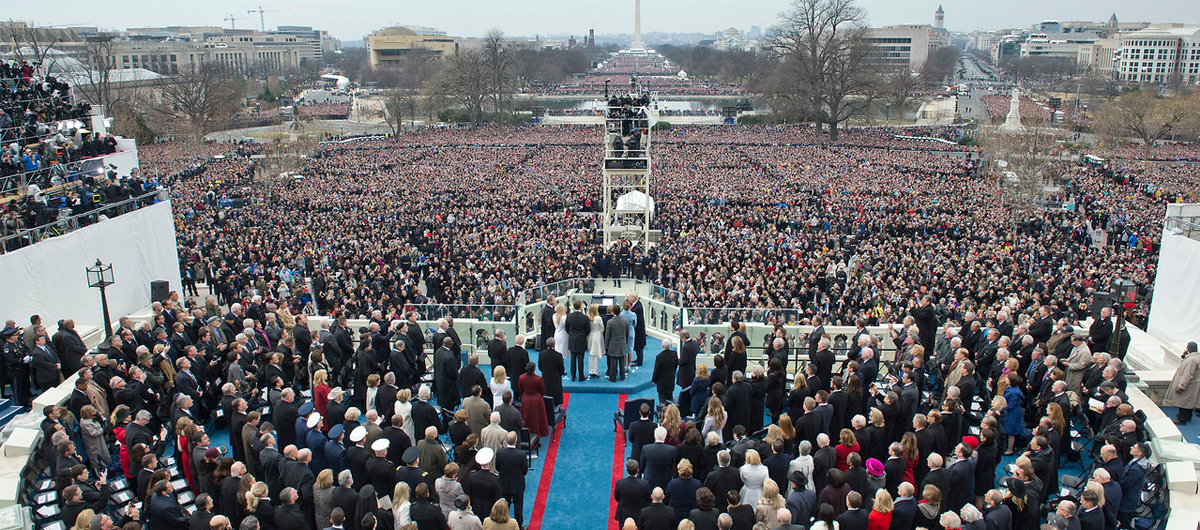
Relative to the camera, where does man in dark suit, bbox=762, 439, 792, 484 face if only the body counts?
away from the camera

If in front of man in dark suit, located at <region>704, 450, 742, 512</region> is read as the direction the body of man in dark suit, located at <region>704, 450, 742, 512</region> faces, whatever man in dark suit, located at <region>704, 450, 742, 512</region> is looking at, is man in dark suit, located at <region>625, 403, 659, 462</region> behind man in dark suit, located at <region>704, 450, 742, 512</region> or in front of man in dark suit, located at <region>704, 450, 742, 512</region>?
in front

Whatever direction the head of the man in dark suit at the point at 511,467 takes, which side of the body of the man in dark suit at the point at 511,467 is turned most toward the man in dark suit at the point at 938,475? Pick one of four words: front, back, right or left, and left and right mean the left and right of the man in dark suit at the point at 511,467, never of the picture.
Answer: right

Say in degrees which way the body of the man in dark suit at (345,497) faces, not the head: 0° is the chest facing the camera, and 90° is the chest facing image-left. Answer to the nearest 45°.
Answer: approximately 225°

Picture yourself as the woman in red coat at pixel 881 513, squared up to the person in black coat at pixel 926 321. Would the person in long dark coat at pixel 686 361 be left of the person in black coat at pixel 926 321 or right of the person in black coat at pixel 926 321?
left

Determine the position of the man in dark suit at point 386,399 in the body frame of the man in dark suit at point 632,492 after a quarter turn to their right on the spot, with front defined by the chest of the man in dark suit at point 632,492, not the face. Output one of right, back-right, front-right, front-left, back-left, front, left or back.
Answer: back-left

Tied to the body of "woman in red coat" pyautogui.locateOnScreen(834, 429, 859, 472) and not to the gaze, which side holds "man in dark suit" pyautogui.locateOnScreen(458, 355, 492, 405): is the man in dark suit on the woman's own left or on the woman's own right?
on the woman's own left

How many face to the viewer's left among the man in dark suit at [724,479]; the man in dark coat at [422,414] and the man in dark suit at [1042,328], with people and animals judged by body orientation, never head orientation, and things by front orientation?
1

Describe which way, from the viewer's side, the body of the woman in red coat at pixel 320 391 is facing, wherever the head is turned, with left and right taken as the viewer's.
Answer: facing away from the viewer and to the right of the viewer

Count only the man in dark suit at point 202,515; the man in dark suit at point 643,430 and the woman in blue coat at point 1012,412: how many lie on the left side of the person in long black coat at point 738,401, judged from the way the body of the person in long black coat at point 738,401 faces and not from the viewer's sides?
2

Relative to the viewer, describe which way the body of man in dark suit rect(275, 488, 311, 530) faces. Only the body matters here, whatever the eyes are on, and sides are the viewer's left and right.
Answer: facing away from the viewer and to the right of the viewer

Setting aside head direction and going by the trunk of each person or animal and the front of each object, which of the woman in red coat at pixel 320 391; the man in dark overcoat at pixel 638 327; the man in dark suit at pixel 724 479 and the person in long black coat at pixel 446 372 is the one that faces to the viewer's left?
the man in dark overcoat at pixel 638 327

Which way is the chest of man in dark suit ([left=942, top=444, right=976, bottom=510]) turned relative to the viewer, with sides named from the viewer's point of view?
facing away from the viewer and to the left of the viewer

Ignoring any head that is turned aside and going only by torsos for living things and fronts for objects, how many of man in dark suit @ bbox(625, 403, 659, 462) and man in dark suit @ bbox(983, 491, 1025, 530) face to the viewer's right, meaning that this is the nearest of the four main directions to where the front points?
0

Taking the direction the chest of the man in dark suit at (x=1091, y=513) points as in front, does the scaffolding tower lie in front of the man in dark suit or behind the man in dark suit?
in front
